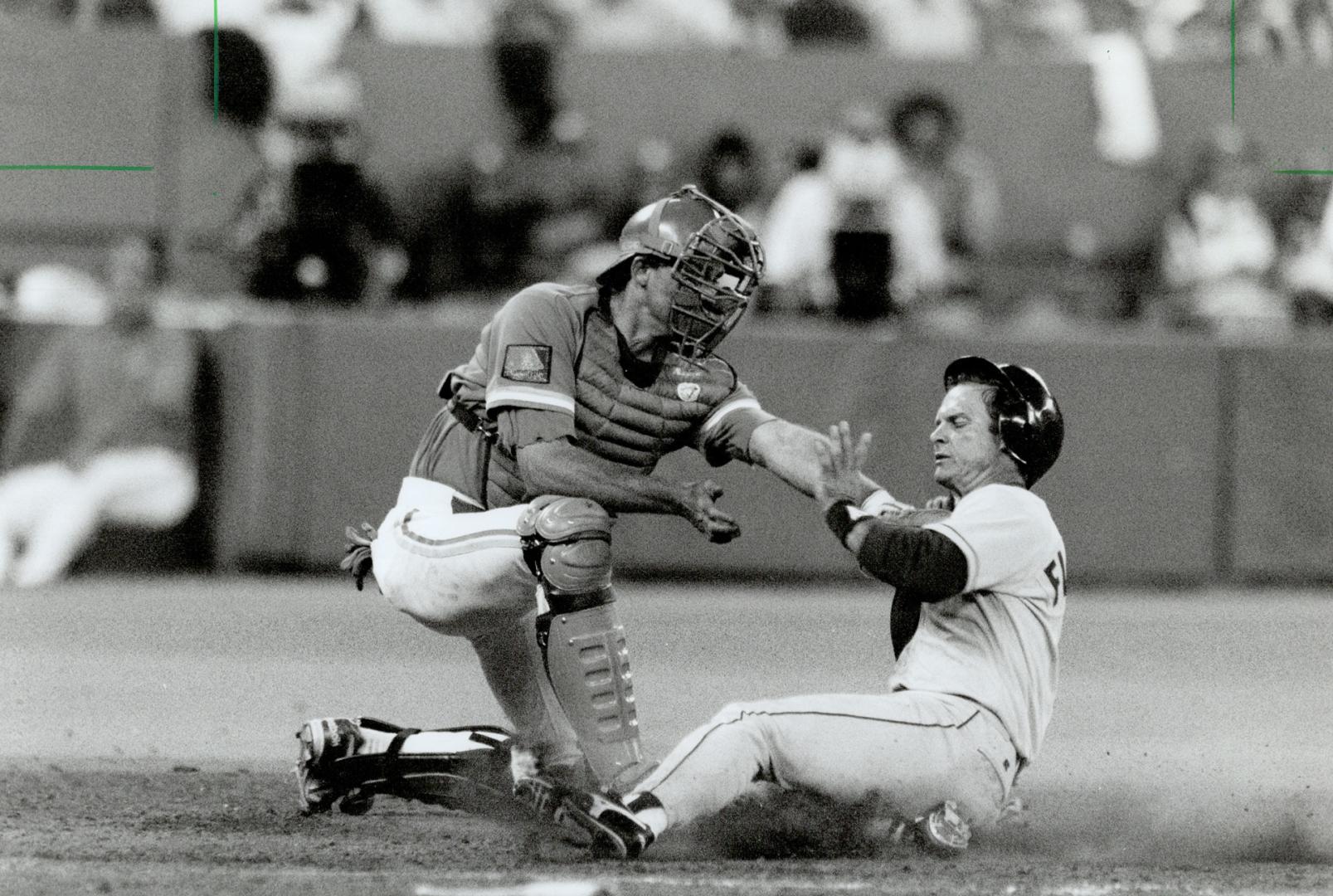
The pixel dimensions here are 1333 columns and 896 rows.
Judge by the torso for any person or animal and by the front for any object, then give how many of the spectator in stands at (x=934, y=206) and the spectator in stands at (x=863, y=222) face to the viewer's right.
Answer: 0

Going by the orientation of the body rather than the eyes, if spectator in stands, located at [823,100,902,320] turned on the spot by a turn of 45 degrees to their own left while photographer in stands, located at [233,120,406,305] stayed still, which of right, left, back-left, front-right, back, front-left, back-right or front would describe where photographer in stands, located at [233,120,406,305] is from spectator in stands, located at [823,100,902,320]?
back-right

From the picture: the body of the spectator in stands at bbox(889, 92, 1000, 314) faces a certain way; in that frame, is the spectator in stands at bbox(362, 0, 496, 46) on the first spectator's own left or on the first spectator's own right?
on the first spectator's own right

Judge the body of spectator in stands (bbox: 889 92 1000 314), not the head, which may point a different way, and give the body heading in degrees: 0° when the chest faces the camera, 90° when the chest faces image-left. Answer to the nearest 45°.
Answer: approximately 45°

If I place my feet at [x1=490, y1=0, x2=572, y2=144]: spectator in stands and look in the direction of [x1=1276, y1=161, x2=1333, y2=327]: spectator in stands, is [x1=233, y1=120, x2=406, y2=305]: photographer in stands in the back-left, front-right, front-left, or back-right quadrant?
back-right

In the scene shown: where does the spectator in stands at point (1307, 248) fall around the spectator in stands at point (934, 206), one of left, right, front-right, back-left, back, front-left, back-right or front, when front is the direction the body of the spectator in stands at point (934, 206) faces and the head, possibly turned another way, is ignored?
back-left

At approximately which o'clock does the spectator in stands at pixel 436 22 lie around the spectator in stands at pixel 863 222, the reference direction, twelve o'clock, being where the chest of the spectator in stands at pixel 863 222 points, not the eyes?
the spectator in stands at pixel 436 22 is roughly at 4 o'clock from the spectator in stands at pixel 863 222.
